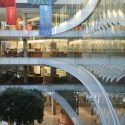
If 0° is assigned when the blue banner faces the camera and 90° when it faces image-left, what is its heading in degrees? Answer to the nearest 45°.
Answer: approximately 0°

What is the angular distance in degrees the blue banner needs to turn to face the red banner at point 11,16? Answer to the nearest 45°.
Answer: approximately 90° to its right

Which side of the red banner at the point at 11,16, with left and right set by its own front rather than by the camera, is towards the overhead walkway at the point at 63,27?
left

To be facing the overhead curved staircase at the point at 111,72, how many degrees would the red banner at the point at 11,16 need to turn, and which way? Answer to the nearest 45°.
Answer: approximately 90° to its left

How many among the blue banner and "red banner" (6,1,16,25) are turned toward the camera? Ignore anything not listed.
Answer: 2
